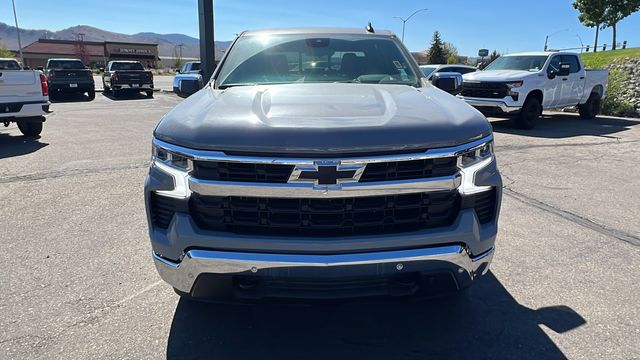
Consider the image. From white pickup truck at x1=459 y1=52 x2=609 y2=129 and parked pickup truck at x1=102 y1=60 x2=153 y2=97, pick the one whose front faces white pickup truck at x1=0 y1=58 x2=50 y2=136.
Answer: white pickup truck at x1=459 y1=52 x2=609 y2=129

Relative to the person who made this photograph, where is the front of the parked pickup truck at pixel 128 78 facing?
facing away from the viewer

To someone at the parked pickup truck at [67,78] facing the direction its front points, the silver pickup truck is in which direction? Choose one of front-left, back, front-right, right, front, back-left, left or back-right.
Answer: back

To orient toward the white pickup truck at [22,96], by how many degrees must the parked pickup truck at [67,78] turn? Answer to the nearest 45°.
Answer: approximately 180°

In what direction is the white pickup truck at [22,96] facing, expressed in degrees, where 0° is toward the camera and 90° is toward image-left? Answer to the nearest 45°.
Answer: approximately 180°

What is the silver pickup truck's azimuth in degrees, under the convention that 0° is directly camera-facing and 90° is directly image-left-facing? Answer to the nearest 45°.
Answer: approximately 0°

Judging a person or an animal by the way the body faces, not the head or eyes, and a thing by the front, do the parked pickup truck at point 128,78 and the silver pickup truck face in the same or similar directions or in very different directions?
very different directions
